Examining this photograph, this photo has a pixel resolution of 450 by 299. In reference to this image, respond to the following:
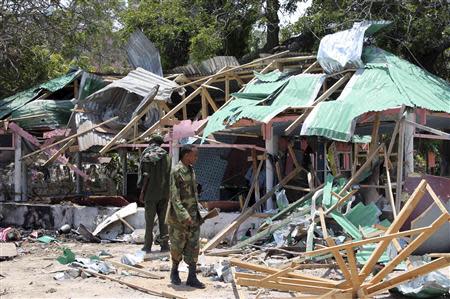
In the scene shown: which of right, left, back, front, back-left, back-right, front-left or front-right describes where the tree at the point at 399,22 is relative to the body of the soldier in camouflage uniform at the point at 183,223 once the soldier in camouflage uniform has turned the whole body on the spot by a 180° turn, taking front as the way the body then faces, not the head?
right

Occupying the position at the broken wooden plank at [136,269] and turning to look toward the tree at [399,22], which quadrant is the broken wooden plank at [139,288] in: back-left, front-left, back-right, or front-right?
back-right

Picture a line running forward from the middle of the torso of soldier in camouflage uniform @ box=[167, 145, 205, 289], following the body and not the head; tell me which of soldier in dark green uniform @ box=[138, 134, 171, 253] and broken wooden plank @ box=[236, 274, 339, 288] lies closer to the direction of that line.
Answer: the broken wooden plank

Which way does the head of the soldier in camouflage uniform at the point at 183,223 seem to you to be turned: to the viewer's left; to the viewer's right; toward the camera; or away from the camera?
to the viewer's right

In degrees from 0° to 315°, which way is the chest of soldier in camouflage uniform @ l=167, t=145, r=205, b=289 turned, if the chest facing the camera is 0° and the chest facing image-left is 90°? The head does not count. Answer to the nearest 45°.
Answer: approximately 315°

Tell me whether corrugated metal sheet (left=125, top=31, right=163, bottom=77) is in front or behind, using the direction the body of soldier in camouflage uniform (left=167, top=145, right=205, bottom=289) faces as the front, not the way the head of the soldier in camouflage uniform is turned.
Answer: behind
